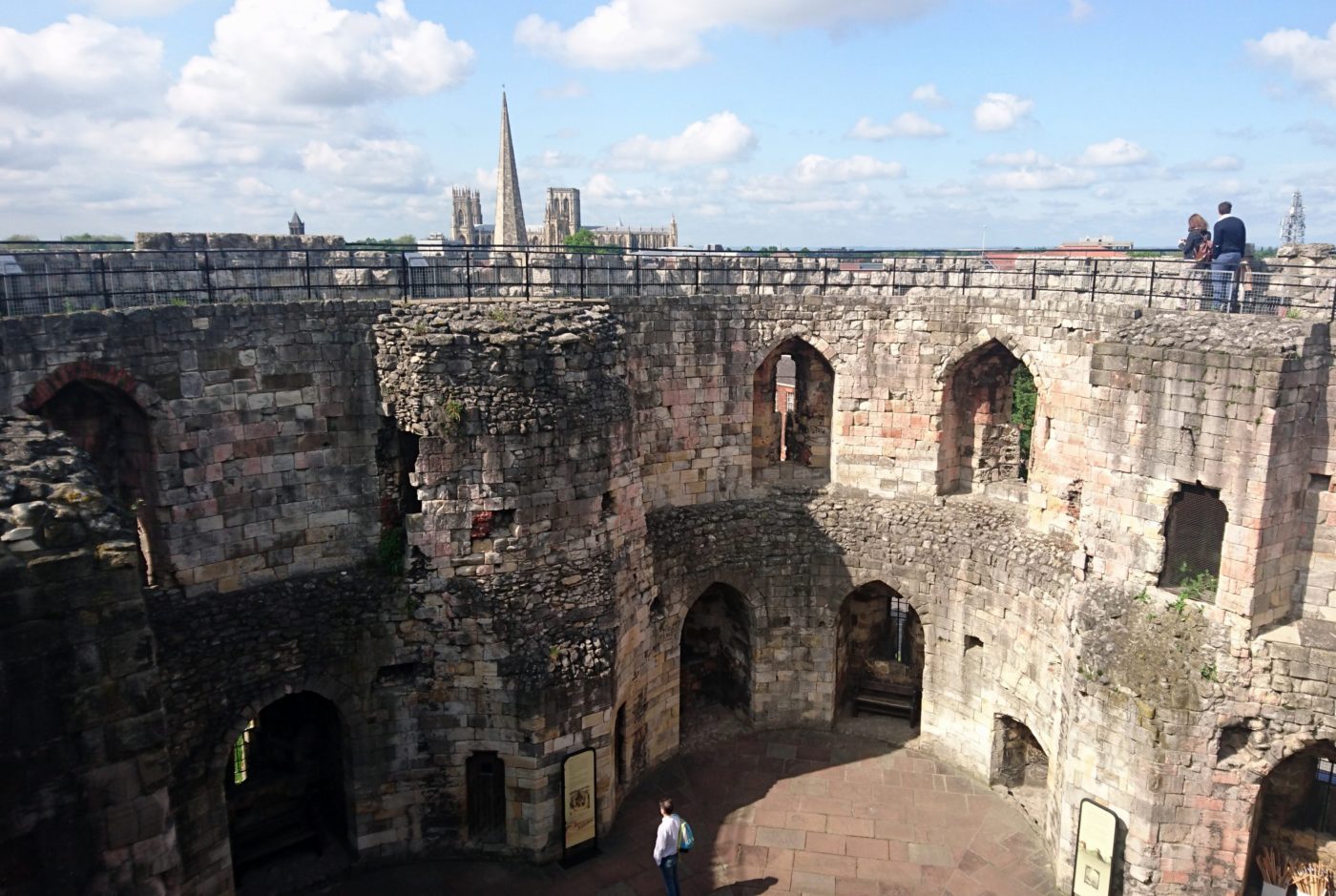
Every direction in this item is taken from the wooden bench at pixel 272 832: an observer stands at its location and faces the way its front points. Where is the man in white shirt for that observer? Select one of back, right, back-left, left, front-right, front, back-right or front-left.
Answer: front

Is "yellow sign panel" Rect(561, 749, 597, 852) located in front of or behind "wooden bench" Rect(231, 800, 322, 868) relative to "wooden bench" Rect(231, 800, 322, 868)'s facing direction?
in front

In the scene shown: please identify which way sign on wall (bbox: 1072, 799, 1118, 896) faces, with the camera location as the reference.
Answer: facing the viewer and to the left of the viewer

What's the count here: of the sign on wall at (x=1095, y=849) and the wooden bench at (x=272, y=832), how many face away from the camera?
0

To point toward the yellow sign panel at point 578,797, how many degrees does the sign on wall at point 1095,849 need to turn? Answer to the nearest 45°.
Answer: approximately 45° to its right

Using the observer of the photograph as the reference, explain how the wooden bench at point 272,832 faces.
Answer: facing the viewer and to the right of the viewer

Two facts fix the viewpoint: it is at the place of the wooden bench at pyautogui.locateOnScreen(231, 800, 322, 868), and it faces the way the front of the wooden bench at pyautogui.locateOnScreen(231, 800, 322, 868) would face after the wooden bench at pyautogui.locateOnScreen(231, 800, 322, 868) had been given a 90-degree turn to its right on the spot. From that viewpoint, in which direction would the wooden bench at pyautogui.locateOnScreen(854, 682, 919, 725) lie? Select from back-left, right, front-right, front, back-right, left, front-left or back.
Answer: back-left

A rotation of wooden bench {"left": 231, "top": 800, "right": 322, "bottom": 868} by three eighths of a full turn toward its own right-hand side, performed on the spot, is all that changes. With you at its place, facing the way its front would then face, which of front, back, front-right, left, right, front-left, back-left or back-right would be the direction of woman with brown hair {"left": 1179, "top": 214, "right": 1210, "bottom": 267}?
back

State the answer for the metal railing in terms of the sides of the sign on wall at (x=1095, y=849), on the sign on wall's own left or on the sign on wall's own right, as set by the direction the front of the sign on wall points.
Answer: on the sign on wall's own right

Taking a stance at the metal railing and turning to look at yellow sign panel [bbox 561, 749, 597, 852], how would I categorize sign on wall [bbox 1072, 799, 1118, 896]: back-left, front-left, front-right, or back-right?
front-left
